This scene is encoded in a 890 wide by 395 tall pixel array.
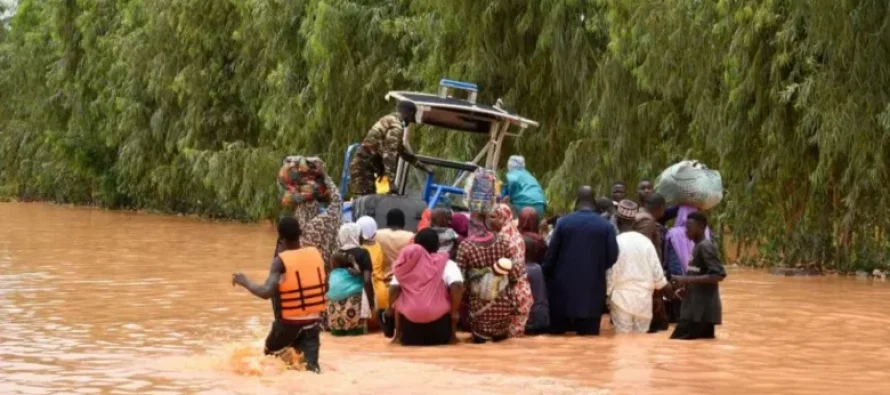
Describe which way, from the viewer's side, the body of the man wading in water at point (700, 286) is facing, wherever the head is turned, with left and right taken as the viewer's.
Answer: facing to the left of the viewer

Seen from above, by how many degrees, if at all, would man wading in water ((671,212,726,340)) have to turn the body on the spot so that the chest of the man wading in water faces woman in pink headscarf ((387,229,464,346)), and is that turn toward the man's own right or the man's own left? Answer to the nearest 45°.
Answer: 0° — they already face them

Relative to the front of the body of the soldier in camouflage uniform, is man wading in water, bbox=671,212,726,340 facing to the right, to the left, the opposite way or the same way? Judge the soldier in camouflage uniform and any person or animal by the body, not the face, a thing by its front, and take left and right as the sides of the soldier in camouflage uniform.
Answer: the opposite way

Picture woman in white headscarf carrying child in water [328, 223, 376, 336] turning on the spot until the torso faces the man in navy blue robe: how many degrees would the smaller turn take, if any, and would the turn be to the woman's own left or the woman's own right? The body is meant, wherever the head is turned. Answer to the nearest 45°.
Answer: approximately 90° to the woman's own right

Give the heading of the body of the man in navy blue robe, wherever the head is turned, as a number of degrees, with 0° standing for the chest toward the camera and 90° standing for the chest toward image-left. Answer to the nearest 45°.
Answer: approximately 180°

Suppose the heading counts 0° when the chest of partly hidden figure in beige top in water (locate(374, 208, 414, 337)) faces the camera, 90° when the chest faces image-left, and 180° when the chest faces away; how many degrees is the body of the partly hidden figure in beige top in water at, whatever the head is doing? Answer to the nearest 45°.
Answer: approximately 180°

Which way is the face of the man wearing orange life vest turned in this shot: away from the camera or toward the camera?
away from the camera

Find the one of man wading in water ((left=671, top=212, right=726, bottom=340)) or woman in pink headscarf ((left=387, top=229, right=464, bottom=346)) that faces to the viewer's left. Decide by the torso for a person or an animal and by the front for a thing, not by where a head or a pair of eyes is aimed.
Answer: the man wading in water

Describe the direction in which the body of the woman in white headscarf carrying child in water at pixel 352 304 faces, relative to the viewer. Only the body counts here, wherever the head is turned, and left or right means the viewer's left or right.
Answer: facing away from the viewer

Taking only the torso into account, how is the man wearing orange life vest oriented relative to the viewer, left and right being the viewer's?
facing away from the viewer and to the left of the viewer

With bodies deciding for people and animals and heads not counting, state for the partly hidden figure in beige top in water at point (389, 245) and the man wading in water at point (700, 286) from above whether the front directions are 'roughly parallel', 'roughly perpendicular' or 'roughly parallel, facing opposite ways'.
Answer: roughly perpendicular

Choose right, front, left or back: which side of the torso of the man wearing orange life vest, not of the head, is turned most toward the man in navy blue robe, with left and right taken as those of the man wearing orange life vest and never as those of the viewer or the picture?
right

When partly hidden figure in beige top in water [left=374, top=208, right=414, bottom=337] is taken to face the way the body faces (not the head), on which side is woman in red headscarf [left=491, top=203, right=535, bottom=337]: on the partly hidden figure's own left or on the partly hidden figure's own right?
on the partly hidden figure's own right
